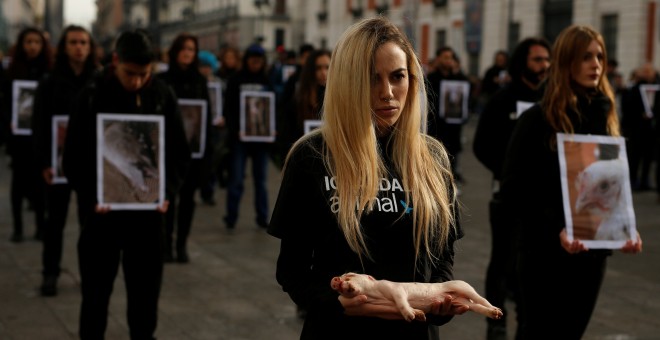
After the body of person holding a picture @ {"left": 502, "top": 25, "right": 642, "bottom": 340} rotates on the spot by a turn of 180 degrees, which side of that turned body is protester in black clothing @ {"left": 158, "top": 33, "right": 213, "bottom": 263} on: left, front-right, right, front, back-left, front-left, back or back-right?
front

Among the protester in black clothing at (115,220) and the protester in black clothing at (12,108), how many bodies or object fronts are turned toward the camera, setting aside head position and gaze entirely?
2

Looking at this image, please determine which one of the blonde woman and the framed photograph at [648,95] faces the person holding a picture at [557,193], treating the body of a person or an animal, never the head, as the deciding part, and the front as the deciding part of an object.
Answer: the framed photograph
